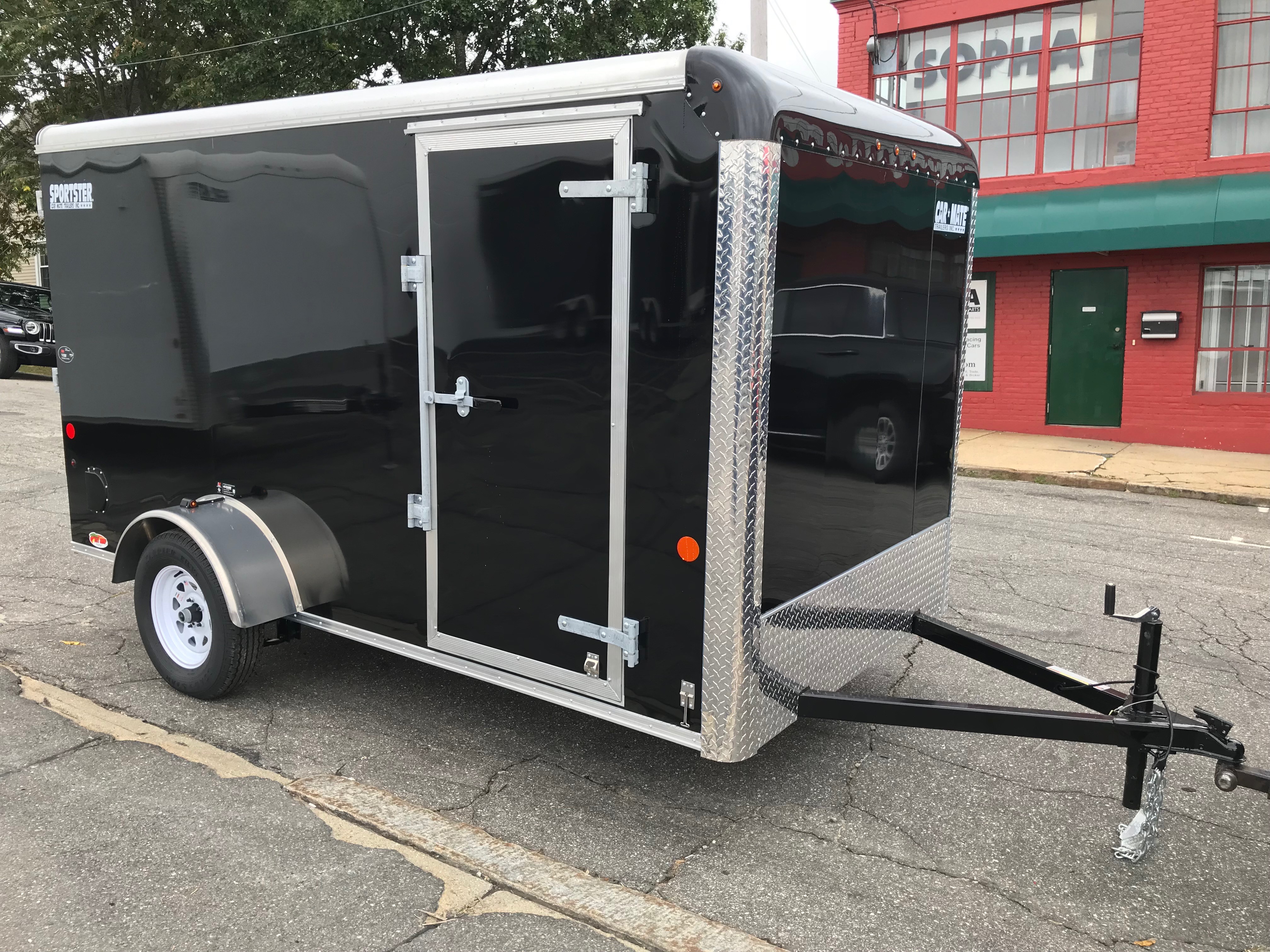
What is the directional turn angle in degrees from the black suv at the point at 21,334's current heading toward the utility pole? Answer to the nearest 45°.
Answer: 0° — it already faces it

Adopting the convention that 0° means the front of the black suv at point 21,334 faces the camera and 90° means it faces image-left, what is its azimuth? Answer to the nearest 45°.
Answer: approximately 315°

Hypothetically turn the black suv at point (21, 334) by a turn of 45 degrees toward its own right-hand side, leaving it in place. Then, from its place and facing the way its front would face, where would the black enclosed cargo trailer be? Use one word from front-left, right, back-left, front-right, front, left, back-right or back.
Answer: front

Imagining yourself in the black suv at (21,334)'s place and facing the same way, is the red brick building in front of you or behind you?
in front

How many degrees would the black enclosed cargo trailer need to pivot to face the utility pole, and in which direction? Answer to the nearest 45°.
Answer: approximately 135° to its left

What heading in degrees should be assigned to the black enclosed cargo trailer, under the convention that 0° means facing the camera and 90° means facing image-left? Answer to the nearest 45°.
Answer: approximately 315°
